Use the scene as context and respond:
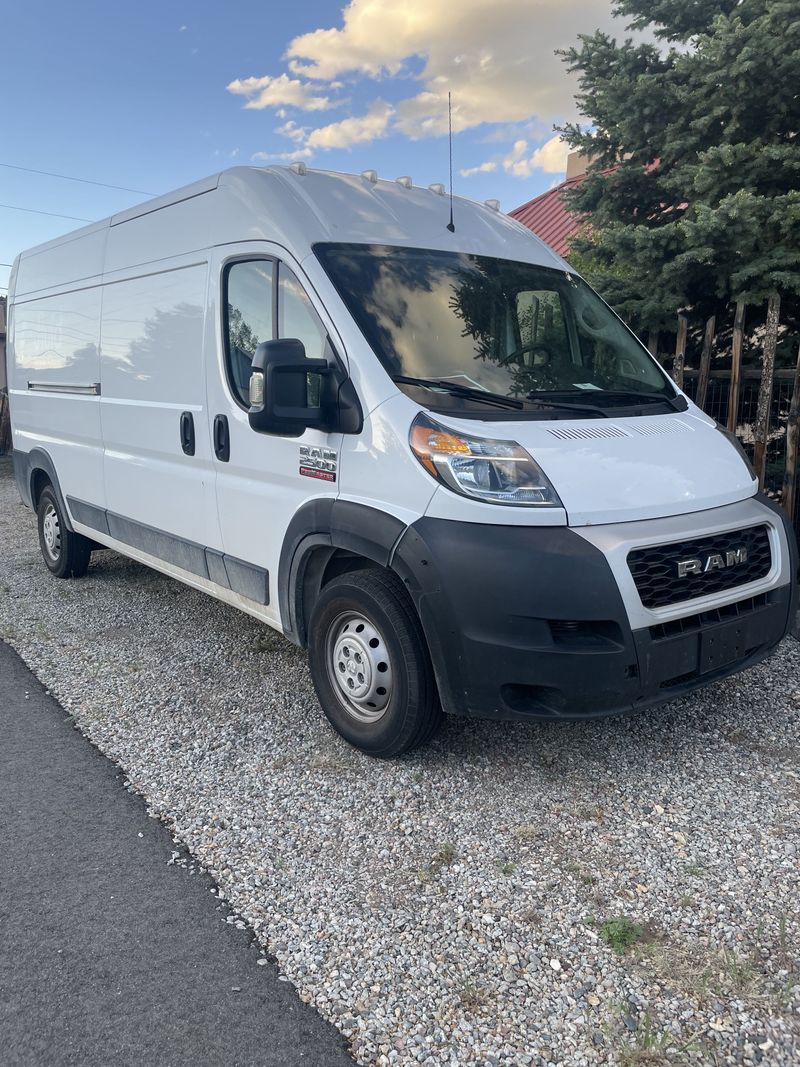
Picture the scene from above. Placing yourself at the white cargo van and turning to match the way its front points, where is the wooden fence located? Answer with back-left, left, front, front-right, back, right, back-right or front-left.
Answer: left

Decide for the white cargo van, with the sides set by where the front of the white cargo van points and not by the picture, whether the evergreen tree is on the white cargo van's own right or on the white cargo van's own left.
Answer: on the white cargo van's own left
